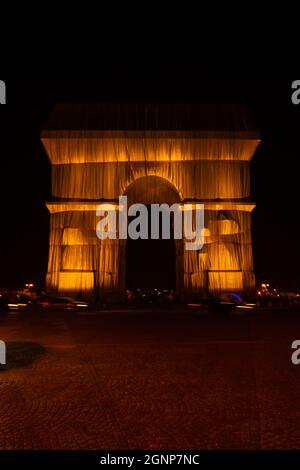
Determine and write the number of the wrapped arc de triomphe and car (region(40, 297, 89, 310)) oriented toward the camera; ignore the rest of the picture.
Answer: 1

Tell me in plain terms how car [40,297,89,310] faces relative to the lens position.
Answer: facing to the right of the viewer

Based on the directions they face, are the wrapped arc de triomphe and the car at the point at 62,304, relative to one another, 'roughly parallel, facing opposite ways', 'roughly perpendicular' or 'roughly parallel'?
roughly perpendicular

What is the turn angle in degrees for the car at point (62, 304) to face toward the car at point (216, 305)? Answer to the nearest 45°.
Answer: approximately 45° to its right

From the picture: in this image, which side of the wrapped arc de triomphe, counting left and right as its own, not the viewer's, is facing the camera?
front
